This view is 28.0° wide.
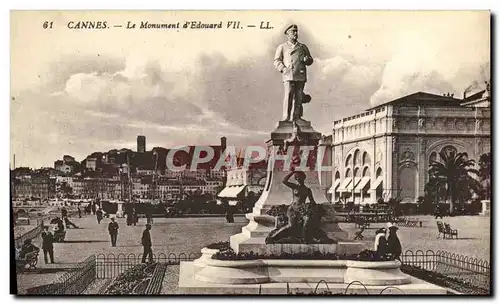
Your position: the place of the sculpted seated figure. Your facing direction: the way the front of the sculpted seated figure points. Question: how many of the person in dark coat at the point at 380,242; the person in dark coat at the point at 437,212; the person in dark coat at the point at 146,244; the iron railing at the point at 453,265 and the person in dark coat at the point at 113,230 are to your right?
2

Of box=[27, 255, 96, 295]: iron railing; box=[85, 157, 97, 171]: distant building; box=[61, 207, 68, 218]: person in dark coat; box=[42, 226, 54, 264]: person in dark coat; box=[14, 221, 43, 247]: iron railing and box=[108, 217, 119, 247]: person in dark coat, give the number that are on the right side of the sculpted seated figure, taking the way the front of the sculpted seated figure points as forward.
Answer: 6

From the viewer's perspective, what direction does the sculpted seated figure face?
toward the camera

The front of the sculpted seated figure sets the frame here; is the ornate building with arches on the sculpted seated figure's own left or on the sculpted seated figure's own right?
on the sculpted seated figure's own left

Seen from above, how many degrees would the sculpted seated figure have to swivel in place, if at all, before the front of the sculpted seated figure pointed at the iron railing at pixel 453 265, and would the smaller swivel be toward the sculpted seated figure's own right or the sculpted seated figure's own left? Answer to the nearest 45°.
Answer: approximately 90° to the sculpted seated figure's own left
